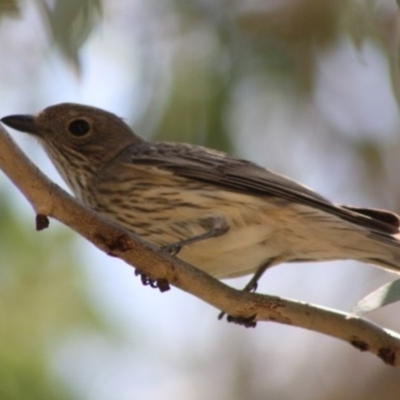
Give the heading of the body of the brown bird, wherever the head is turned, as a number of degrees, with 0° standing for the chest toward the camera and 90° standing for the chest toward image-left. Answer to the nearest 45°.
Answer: approximately 90°

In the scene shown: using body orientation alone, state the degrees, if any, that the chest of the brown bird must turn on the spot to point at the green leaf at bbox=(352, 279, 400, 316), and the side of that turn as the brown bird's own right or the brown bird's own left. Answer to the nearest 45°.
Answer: approximately 135° to the brown bird's own left
